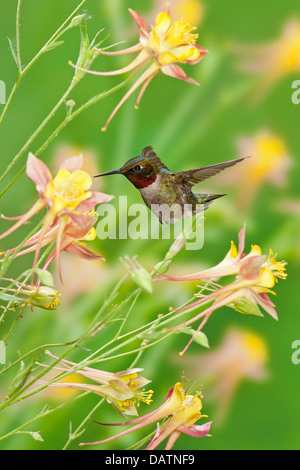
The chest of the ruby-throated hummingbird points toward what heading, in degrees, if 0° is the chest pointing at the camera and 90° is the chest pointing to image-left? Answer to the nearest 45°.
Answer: approximately 90°
